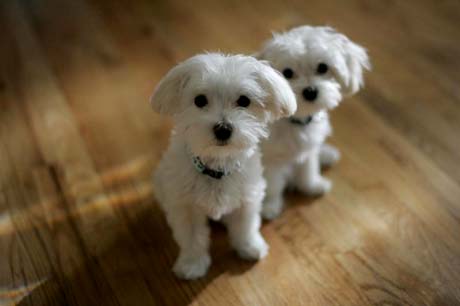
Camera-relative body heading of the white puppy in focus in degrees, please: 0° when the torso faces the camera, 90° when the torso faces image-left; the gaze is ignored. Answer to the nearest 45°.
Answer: approximately 0°
